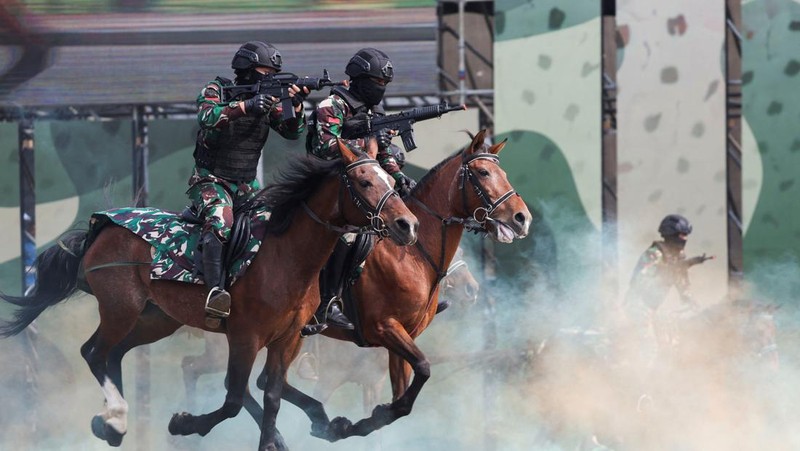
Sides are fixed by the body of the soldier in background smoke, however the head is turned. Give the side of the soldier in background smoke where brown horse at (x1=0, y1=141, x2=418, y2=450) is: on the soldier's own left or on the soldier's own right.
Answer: on the soldier's own right

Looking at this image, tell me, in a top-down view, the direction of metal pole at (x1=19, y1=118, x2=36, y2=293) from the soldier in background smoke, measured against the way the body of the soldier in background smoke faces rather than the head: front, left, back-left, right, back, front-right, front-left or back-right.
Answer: back

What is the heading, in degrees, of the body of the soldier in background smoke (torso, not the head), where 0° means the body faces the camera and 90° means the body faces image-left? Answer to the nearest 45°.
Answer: approximately 270°

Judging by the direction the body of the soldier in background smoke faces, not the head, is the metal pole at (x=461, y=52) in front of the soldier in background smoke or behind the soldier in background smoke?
behind

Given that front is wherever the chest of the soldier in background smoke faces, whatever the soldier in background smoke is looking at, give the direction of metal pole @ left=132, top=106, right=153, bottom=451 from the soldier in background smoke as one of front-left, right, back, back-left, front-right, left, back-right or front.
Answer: back
